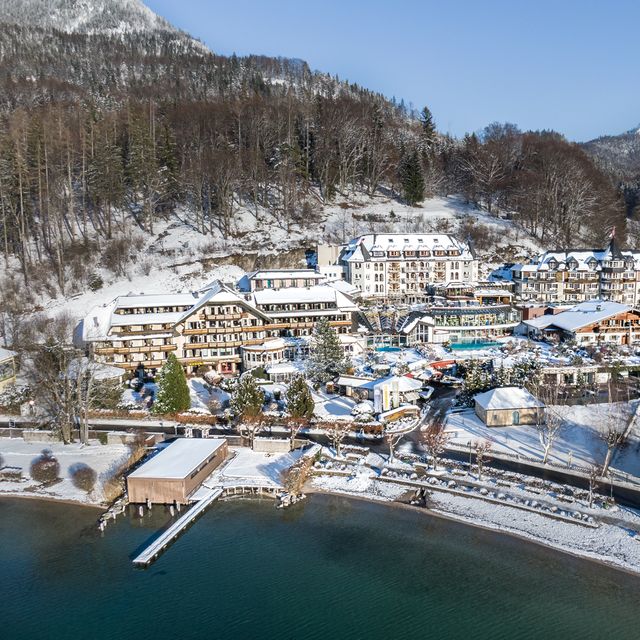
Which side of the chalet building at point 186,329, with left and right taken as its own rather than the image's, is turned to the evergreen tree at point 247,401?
front

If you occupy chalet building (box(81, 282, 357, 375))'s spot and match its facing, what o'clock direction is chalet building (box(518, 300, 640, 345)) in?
chalet building (box(518, 300, 640, 345)) is roughly at 9 o'clock from chalet building (box(81, 282, 357, 375)).

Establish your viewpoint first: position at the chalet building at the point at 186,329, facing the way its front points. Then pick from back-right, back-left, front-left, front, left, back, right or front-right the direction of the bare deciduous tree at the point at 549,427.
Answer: front-left

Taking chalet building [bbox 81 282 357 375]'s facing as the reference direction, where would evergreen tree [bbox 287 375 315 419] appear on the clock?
The evergreen tree is roughly at 11 o'clock from the chalet building.

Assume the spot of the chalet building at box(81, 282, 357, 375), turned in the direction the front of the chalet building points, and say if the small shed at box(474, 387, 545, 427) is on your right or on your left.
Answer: on your left

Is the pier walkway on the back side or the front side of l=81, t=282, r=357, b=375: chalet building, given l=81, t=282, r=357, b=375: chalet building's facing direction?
on the front side

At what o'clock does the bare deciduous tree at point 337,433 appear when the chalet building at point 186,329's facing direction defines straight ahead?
The bare deciduous tree is roughly at 11 o'clock from the chalet building.

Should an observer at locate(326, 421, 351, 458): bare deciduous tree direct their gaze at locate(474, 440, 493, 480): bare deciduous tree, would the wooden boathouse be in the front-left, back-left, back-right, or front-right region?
back-right

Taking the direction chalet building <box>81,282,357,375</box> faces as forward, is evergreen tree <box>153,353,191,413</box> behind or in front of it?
in front

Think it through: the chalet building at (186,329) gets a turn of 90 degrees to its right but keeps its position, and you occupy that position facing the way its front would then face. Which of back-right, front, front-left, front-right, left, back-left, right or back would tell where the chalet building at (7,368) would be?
front

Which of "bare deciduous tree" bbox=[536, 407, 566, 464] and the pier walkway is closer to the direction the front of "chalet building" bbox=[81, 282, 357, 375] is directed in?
the pier walkway

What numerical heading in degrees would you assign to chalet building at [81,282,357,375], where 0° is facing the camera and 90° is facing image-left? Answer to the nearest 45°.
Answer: approximately 0°
